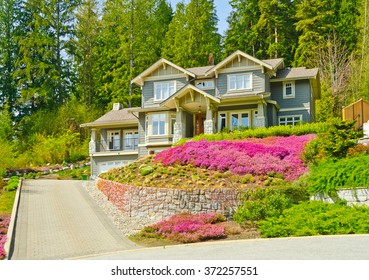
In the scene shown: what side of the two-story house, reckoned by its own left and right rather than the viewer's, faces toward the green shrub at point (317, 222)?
front

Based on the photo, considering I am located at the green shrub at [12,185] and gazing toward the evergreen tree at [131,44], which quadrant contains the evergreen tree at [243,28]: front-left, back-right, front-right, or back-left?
front-right

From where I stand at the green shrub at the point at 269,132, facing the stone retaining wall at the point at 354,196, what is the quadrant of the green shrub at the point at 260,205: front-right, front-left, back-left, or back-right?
front-right

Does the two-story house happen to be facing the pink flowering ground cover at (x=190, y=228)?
yes

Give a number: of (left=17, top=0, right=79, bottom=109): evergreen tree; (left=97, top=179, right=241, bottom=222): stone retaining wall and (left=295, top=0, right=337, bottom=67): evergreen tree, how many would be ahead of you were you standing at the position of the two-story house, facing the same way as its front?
1

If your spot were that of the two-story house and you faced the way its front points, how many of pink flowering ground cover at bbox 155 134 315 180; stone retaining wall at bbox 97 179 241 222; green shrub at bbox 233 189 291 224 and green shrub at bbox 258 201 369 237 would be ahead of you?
4

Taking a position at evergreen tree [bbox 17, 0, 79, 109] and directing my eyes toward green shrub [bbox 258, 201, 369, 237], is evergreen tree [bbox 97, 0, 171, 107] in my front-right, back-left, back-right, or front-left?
front-left

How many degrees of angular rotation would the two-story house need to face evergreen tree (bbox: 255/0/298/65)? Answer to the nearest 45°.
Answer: approximately 135° to its left

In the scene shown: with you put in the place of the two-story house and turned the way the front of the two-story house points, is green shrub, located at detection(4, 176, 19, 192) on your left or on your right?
on your right

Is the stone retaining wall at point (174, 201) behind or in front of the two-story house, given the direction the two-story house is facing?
in front

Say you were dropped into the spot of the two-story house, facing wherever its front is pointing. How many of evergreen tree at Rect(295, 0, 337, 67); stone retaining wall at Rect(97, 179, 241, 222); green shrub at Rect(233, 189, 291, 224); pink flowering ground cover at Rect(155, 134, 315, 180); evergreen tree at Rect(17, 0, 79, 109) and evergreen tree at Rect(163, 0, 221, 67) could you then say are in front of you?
3

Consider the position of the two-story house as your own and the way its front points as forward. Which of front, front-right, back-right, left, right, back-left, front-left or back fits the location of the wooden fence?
front-left

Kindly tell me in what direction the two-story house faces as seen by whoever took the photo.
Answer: facing the viewer

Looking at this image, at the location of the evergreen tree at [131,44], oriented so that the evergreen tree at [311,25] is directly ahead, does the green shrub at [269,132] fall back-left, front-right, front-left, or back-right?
front-right

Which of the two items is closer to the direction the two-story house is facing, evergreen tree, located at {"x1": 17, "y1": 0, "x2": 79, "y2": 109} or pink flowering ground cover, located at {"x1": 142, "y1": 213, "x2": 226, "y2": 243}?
the pink flowering ground cover

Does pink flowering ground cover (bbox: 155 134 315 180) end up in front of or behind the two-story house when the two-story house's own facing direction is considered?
in front
